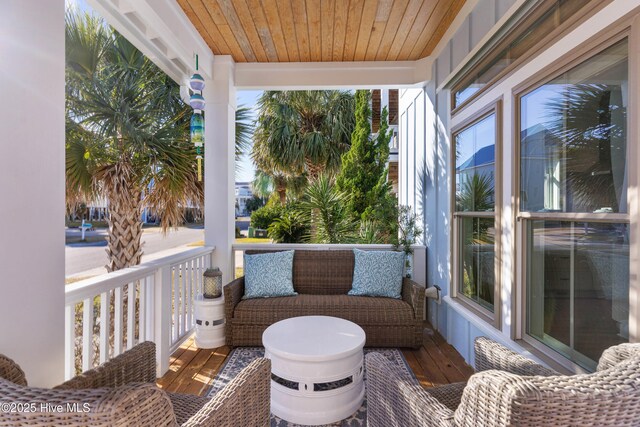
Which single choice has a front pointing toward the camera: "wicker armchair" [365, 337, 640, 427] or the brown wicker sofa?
the brown wicker sofa

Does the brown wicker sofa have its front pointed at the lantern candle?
no

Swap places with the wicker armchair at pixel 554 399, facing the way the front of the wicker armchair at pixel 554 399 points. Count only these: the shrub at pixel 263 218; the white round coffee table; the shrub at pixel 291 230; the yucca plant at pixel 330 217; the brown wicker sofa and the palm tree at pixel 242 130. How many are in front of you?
6

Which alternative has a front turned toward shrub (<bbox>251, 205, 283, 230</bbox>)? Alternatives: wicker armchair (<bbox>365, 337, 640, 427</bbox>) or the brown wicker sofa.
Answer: the wicker armchair

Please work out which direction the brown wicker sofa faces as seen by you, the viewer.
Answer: facing the viewer

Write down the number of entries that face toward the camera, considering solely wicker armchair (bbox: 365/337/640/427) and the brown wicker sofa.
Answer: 1

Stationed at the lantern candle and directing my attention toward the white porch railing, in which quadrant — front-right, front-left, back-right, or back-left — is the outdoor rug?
front-left

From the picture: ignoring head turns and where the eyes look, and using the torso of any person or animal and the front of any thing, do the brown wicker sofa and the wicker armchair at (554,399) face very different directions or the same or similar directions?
very different directions

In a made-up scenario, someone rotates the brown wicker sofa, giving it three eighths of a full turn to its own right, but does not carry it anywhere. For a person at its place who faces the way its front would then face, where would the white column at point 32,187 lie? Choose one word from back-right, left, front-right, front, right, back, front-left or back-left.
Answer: left

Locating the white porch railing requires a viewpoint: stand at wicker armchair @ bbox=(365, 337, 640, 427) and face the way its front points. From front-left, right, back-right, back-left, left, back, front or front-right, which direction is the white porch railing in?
front-left

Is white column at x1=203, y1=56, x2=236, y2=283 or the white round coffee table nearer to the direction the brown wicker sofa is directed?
the white round coffee table

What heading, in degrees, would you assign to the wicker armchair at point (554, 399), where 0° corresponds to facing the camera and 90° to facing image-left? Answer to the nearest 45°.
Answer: approximately 135°

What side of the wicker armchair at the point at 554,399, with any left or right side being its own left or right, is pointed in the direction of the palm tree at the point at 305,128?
front

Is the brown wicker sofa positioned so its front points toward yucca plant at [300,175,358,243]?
no

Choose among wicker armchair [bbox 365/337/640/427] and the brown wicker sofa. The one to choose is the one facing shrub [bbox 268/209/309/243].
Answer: the wicker armchair
